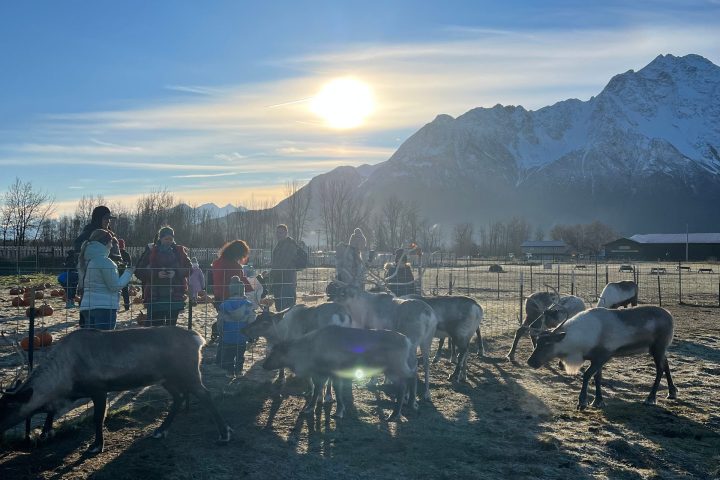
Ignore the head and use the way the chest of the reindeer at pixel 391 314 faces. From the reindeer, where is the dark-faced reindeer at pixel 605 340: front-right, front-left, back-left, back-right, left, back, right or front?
back

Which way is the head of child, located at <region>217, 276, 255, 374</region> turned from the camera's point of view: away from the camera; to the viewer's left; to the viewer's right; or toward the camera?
away from the camera

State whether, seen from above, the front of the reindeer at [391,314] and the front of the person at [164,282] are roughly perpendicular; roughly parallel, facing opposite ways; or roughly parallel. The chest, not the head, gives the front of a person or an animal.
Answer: roughly perpendicular

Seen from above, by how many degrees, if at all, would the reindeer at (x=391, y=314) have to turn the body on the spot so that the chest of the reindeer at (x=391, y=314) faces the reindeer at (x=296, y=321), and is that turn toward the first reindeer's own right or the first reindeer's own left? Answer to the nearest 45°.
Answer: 0° — it already faces it

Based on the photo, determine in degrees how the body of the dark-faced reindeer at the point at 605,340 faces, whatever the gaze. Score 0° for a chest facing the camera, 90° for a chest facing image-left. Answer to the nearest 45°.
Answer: approximately 90°

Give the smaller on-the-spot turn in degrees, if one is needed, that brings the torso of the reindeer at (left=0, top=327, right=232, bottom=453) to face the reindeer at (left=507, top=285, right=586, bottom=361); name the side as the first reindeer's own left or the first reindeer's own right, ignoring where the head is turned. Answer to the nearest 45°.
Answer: approximately 180°

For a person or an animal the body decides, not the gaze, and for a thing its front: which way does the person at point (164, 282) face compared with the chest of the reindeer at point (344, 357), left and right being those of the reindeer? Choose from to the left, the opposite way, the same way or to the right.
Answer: to the left

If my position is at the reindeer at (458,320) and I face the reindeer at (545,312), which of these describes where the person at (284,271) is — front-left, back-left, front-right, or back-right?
back-left

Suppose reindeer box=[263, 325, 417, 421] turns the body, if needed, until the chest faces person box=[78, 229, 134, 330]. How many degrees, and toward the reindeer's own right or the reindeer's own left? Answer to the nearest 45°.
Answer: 0° — it already faces them

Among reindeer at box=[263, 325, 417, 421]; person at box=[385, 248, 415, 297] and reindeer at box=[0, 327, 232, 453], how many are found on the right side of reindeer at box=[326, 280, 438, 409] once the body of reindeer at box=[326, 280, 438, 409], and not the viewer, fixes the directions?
1

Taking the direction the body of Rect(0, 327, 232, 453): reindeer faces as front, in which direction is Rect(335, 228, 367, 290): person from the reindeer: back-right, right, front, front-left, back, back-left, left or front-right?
back-right

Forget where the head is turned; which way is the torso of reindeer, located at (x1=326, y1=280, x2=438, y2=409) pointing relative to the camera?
to the viewer's left
